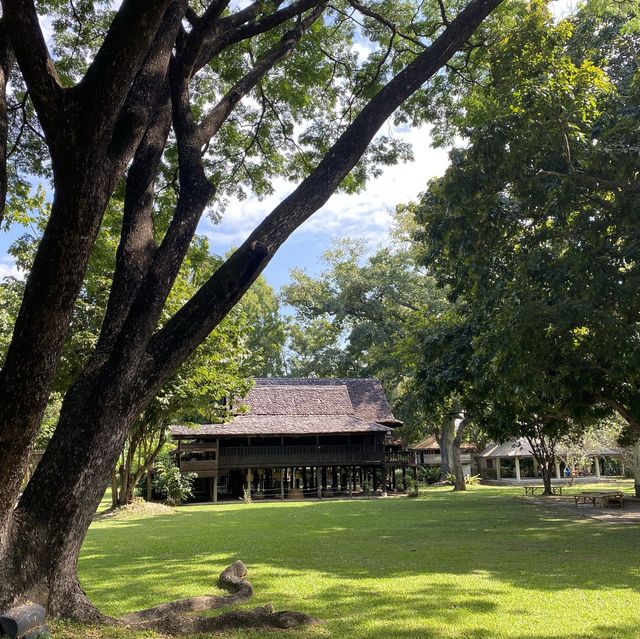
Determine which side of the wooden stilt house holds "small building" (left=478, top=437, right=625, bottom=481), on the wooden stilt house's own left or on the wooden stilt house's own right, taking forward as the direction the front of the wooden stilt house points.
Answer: on the wooden stilt house's own left

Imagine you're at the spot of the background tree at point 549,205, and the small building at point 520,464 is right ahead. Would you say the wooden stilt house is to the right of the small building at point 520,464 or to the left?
left

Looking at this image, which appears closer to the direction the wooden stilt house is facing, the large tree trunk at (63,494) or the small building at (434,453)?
the large tree trunk

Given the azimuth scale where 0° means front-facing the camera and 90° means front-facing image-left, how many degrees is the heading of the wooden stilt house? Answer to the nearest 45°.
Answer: approximately 0°

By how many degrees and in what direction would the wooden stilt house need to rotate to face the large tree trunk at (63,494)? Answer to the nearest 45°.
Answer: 0° — it already faces it

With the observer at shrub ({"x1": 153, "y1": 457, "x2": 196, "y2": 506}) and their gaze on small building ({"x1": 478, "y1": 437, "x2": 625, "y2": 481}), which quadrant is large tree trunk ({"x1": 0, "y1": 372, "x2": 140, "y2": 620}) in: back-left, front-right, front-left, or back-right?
back-right

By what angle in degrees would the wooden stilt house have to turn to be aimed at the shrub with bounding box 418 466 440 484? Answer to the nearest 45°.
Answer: approximately 135° to its left

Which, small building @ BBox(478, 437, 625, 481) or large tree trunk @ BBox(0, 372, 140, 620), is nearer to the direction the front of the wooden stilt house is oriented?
the large tree trunk

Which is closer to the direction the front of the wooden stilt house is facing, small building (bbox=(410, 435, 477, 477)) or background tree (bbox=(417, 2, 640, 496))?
the background tree

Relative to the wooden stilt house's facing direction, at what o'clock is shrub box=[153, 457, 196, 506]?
The shrub is roughly at 2 o'clock from the wooden stilt house.
